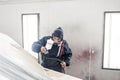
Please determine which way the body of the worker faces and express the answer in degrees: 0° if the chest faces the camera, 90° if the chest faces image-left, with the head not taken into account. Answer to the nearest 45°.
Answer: approximately 0°
